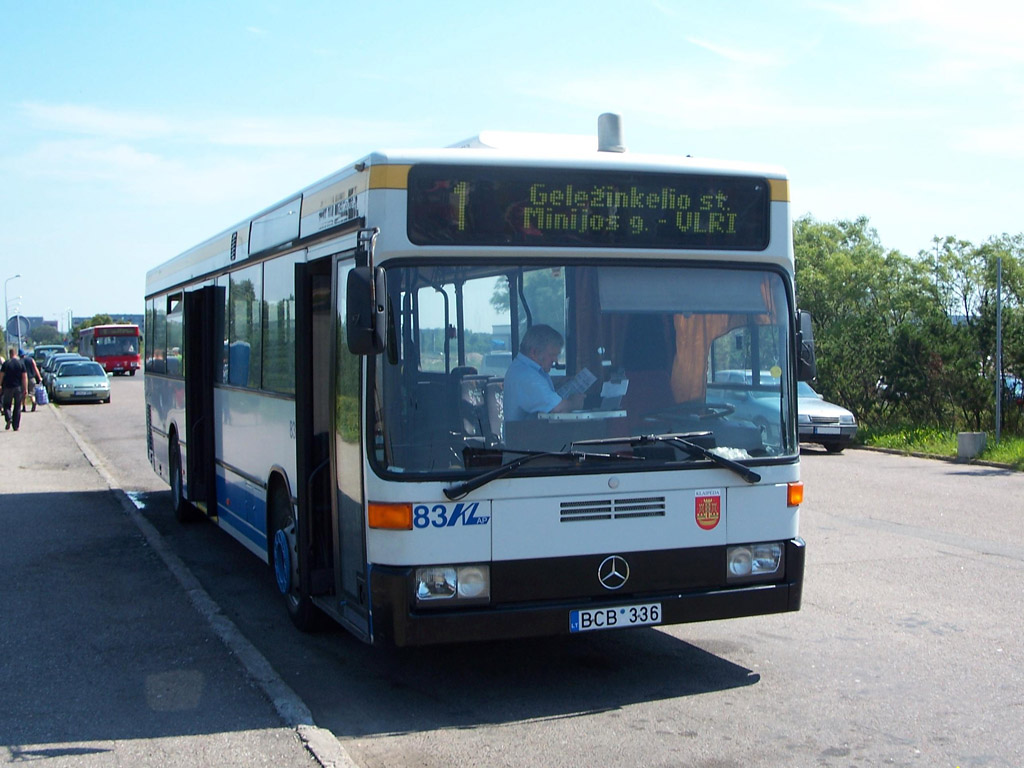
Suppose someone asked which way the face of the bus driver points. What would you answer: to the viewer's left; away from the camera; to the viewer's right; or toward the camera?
to the viewer's right

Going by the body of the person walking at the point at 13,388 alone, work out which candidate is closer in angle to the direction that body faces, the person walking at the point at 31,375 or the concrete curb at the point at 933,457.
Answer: the person walking

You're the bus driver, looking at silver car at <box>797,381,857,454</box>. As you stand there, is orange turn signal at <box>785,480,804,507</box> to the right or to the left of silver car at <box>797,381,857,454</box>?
right

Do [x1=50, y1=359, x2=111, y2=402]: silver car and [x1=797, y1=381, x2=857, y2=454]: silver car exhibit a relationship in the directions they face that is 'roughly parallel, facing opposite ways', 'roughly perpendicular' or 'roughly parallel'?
roughly parallel

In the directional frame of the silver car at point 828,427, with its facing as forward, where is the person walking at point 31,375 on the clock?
The person walking is roughly at 5 o'clock from the silver car.

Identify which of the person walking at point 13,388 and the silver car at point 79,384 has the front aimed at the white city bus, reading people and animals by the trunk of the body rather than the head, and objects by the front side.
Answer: the silver car

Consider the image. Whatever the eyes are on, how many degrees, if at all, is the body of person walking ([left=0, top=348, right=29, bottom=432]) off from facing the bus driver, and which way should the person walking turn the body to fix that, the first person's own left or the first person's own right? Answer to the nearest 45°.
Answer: approximately 180°

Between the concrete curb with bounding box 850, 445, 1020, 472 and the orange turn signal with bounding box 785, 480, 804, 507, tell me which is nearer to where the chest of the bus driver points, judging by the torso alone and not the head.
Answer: the orange turn signal

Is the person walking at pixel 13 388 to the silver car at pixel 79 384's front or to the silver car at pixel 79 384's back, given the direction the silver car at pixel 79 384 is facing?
to the front

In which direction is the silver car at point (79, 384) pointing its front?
toward the camera

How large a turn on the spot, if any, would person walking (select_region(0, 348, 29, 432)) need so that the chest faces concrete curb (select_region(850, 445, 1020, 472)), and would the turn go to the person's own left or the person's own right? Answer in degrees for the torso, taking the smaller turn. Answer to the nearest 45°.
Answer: approximately 135° to the person's own right

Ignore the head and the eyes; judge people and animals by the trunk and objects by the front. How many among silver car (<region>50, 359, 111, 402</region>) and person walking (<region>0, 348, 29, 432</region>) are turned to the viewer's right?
0

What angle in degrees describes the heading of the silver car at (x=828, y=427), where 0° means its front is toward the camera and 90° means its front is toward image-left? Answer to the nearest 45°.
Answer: approximately 315°
